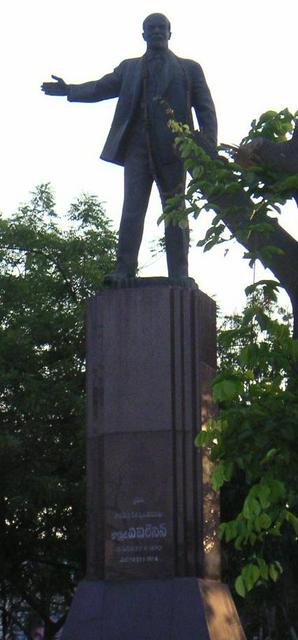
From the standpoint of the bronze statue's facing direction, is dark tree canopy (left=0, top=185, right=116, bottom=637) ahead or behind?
behind

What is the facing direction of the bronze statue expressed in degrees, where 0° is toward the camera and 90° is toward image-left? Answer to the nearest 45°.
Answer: approximately 0°

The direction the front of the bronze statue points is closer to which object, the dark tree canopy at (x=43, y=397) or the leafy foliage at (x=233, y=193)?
the leafy foliage
